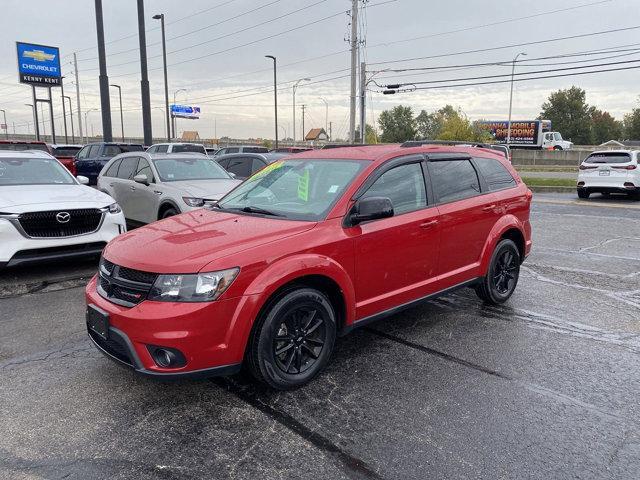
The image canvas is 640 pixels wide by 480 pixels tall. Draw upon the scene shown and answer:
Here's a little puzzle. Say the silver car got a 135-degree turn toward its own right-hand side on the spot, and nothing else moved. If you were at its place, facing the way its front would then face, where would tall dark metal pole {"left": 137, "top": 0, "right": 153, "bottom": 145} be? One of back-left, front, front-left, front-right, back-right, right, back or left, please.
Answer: right

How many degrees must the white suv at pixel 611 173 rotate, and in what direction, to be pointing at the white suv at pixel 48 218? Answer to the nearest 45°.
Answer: approximately 180°

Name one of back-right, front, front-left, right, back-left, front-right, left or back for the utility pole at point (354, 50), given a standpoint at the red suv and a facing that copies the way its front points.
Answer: back-right

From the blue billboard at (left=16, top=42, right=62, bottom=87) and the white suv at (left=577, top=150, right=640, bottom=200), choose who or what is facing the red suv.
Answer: the blue billboard

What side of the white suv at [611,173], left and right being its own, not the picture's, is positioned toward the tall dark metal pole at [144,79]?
left

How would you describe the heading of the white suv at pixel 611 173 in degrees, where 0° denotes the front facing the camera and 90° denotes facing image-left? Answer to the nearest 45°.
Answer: approximately 180°

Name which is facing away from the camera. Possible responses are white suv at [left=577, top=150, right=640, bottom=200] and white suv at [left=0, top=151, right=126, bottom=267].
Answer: white suv at [left=577, top=150, right=640, bottom=200]

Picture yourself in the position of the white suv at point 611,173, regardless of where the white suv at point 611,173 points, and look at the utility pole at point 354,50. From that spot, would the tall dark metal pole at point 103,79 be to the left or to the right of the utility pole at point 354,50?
left

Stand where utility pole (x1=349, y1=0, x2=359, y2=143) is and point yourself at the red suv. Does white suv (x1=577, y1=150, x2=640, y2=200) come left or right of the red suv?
left

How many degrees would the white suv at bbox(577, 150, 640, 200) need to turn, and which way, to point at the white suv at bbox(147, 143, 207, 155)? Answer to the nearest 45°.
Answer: approximately 90° to its left

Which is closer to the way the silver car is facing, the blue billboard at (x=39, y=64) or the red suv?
the red suv

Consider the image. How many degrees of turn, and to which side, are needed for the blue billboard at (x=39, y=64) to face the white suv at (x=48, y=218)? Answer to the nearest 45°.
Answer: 0° — it already faces it

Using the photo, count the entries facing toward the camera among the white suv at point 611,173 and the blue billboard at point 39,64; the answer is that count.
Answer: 1
